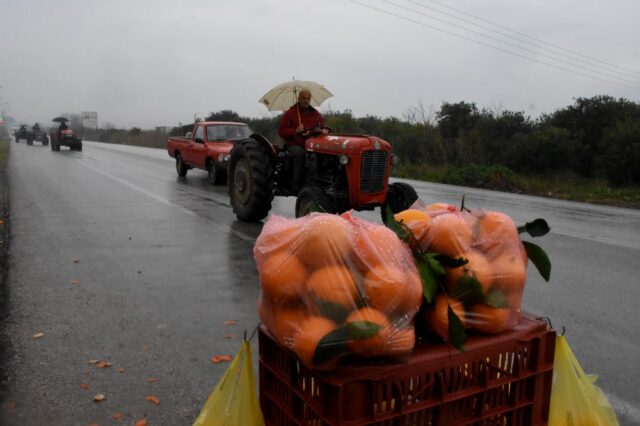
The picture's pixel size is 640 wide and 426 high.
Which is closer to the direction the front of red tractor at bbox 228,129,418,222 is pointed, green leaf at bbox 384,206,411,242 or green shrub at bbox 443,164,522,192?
the green leaf

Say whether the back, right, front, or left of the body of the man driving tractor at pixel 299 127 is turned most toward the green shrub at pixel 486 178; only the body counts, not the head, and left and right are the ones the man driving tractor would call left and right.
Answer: left

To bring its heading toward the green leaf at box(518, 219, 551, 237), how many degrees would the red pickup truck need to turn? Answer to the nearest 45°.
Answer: approximately 45° to its right

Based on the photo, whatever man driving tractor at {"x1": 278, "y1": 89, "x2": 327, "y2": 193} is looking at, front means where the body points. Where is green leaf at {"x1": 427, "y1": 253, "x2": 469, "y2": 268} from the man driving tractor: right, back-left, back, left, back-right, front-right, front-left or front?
front-right

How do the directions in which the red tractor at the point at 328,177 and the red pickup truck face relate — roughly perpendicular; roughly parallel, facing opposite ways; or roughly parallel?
roughly parallel

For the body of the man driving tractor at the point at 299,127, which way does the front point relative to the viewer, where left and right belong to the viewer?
facing the viewer and to the right of the viewer

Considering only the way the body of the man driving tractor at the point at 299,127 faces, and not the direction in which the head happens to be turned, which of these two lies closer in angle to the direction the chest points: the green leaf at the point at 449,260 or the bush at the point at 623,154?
the green leaf

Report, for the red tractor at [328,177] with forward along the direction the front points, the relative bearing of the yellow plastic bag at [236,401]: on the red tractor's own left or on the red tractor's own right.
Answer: on the red tractor's own right

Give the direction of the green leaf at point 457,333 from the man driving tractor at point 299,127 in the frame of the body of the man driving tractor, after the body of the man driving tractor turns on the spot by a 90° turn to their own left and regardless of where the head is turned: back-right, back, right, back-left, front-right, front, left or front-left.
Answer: back-right

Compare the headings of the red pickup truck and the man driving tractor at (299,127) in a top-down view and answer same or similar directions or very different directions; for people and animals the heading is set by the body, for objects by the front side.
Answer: same or similar directions

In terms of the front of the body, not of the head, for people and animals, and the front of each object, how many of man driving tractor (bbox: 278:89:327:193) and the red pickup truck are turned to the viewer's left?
0

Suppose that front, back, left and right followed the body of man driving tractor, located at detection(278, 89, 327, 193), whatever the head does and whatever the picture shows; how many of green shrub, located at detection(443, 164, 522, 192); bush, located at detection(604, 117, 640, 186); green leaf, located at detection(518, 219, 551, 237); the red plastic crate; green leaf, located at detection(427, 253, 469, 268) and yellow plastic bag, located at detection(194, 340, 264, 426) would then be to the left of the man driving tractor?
2

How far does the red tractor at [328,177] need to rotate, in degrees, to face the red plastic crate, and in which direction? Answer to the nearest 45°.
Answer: approximately 45° to its right

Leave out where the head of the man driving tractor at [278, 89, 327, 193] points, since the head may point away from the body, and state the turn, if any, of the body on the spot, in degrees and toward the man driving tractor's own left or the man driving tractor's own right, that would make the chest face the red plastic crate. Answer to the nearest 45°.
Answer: approximately 45° to the man driving tractor's own right

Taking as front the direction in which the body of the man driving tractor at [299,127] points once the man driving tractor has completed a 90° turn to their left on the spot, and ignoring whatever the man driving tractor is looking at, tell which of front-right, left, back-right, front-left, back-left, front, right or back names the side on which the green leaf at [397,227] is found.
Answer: back-right

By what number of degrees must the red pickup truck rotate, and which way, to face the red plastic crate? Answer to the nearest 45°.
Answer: approximately 45° to its right
